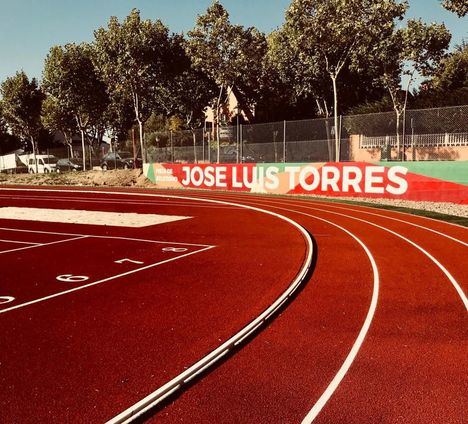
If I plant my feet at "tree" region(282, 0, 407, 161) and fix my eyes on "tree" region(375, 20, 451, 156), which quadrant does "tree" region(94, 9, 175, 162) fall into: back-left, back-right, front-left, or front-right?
back-left

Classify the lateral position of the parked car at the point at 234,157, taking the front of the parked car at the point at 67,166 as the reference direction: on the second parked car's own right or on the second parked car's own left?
on the second parked car's own right
